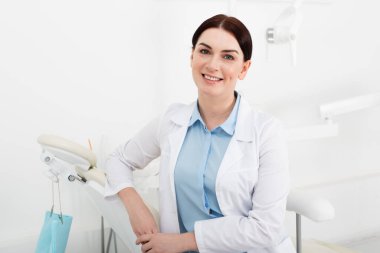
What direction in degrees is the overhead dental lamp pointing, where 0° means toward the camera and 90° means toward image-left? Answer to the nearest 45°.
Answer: approximately 90°

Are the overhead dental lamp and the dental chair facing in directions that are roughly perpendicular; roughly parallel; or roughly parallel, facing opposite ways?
roughly parallel, facing opposite ways

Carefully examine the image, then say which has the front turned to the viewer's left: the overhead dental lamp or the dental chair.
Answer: the overhead dental lamp

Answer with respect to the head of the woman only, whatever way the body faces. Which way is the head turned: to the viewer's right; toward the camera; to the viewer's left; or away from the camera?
toward the camera

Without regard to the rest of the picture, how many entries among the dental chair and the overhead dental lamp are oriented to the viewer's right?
1

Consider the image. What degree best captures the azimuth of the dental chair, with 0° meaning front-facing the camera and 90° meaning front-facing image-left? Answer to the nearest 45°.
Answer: approximately 270°

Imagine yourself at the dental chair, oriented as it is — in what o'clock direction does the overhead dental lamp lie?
The overhead dental lamp is roughly at 11 o'clock from the dental chair.
